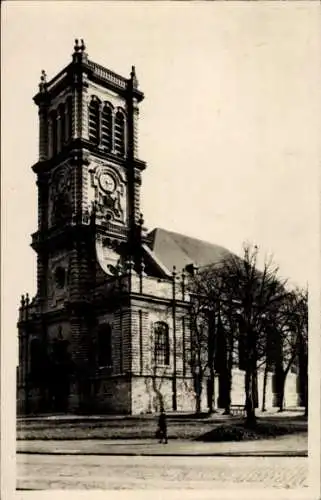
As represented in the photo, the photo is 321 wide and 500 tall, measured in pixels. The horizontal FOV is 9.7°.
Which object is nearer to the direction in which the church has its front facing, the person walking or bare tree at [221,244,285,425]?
the person walking

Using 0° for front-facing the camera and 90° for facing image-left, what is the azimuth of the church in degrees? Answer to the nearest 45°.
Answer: approximately 45°
